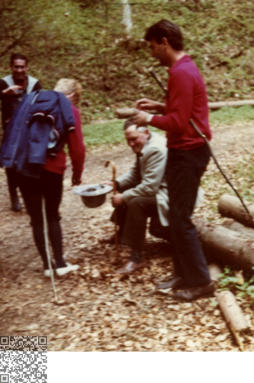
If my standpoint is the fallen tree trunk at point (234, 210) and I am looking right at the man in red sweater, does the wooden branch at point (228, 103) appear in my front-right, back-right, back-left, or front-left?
back-right

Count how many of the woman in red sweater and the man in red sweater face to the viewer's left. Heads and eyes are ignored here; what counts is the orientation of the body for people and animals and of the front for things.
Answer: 1

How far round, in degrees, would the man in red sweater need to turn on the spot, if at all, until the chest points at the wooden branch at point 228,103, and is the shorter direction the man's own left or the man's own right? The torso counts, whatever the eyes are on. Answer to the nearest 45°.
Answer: approximately 90° to the man's own right

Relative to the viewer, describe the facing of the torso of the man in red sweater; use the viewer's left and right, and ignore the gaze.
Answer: facing to the left of the viewer

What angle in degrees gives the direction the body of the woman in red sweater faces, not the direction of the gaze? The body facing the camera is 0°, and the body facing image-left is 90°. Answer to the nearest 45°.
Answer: approximately 225°

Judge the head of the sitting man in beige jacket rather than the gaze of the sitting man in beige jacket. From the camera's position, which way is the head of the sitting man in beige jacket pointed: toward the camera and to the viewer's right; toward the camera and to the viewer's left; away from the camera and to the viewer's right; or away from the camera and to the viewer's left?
toward the camera and to the viewer's left

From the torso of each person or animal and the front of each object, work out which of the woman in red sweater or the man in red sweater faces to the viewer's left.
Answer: the man in red sweater

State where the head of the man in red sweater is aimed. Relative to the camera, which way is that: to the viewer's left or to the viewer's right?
to the viewer's left

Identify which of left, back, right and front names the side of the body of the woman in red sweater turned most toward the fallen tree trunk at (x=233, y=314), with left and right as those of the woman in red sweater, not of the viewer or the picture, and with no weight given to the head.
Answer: right

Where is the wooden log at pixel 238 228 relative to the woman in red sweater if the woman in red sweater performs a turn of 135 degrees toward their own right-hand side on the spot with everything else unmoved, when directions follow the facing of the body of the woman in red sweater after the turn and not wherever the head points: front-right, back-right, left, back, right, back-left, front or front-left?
left

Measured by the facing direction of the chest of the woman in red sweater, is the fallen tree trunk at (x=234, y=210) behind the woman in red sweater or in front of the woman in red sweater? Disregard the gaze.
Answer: in front
